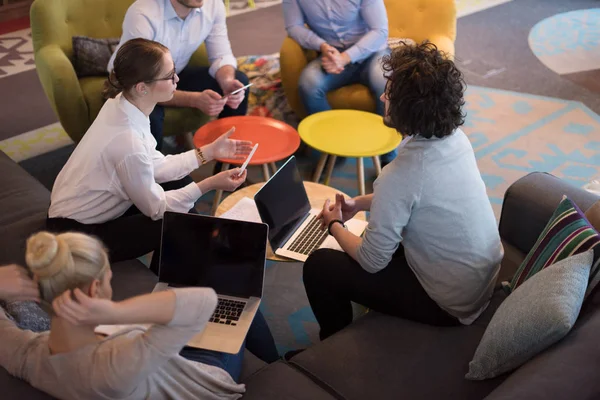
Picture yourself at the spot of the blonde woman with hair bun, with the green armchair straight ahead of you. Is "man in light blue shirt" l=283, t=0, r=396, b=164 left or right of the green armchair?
right

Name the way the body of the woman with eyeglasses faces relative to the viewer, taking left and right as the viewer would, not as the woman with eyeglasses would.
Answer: facing to the right of the viewer

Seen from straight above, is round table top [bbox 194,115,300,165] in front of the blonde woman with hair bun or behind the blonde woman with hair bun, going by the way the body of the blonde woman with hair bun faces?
in front

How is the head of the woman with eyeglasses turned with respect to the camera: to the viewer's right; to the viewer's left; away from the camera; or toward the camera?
to the viewer's right

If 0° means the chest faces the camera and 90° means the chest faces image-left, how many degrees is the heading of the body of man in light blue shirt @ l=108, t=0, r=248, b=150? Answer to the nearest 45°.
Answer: approximately 315°

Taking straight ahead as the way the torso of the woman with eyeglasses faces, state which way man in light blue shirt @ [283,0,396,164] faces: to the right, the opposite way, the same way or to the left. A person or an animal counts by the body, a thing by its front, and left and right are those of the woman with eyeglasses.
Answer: to the right

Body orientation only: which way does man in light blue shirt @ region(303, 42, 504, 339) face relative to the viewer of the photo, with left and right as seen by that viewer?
facing away from the viewer and to the left of the viewer

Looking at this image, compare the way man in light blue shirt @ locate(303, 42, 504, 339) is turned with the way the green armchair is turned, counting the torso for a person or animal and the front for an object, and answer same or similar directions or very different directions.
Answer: very different directions

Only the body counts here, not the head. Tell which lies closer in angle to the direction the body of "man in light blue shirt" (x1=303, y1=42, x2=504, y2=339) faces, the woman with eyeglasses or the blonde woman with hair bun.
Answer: the woman with eyeglasses

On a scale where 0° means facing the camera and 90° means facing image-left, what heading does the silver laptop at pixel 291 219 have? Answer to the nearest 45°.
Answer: approximately 315°

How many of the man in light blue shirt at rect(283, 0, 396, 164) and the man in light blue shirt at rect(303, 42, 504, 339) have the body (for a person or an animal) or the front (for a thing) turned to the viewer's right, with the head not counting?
0
